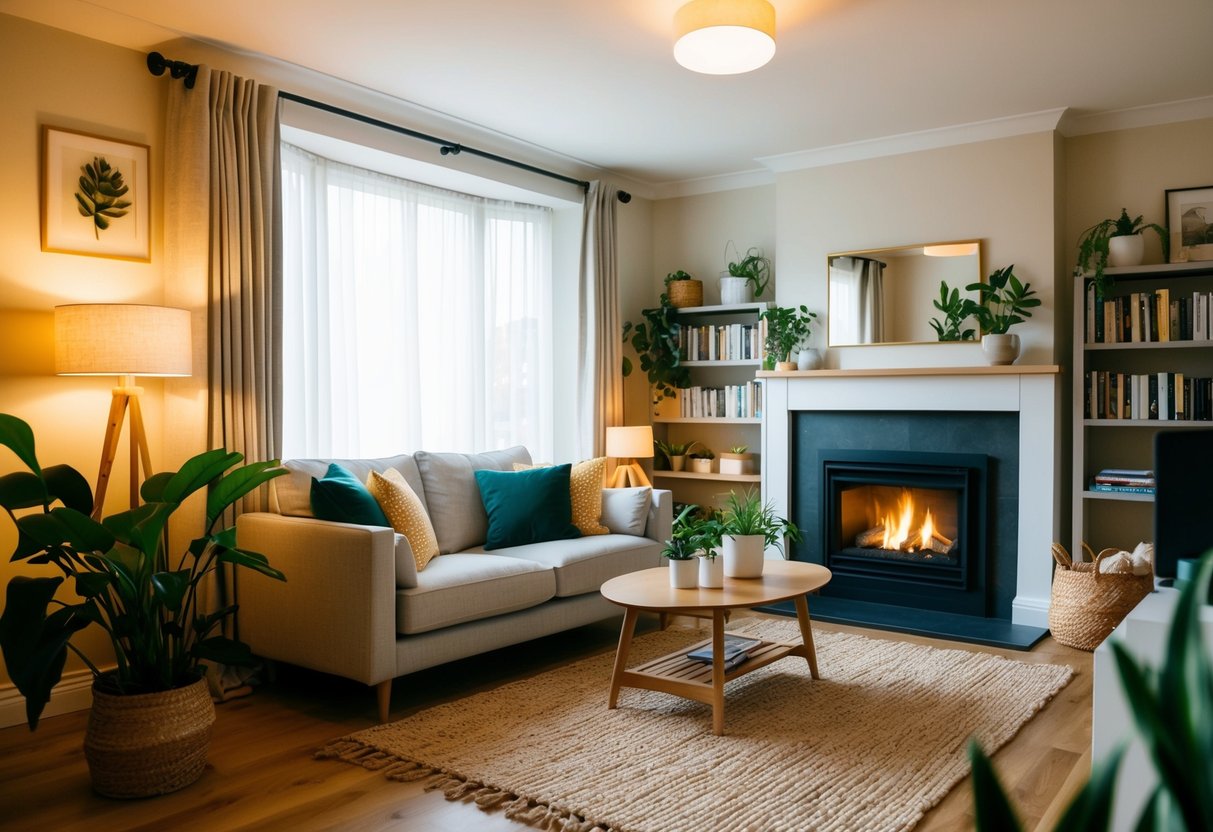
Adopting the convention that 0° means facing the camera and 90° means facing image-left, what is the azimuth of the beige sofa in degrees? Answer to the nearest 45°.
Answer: approximately 315°

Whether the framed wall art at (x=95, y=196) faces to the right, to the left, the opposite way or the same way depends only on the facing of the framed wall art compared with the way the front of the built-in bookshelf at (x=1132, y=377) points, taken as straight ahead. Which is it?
to the left

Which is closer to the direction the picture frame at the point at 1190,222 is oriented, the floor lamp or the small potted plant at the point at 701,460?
the floor lamp

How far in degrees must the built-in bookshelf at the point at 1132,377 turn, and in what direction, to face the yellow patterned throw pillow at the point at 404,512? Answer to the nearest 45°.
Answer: approximately 45° to its right

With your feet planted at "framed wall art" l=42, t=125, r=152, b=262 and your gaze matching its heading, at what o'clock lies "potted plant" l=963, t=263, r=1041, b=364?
The potted plant is roughly at 11 o'clock from the framed wall art.

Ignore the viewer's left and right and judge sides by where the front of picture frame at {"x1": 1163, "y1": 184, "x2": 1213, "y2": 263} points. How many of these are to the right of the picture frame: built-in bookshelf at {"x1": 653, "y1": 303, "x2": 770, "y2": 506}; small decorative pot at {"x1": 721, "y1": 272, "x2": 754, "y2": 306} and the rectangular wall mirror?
3

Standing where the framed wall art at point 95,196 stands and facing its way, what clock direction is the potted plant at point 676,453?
The potted plant is roughly at 10 o'clock from the framed wall art.

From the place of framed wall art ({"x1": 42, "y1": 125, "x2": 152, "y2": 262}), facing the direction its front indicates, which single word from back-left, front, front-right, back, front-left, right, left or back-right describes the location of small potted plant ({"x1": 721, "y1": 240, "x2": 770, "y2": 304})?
front-left

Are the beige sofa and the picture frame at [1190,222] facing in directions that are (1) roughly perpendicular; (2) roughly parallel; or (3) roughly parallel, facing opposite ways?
roughly perpendicular

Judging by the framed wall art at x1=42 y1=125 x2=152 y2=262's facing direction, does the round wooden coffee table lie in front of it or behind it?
in front
